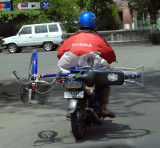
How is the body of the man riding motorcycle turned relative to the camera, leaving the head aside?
away from the camera

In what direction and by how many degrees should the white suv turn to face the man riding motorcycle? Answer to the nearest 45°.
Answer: approximately 90° to its left

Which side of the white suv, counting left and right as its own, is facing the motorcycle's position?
left

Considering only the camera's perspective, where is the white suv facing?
facing to the left of the viewer

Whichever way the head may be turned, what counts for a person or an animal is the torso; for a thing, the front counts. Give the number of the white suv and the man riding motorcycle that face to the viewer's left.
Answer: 1

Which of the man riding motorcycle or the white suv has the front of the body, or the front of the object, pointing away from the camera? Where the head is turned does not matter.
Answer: the man riding motorcycle

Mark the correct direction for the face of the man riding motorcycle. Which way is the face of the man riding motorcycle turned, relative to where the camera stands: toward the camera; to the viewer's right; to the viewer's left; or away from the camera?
away from the camera

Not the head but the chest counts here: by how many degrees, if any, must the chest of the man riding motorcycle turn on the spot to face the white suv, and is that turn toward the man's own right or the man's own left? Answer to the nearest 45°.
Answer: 0° — they already face it

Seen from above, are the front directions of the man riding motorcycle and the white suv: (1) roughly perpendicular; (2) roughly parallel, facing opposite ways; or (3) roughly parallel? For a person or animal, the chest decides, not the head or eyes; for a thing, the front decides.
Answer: roughly perpendicular
